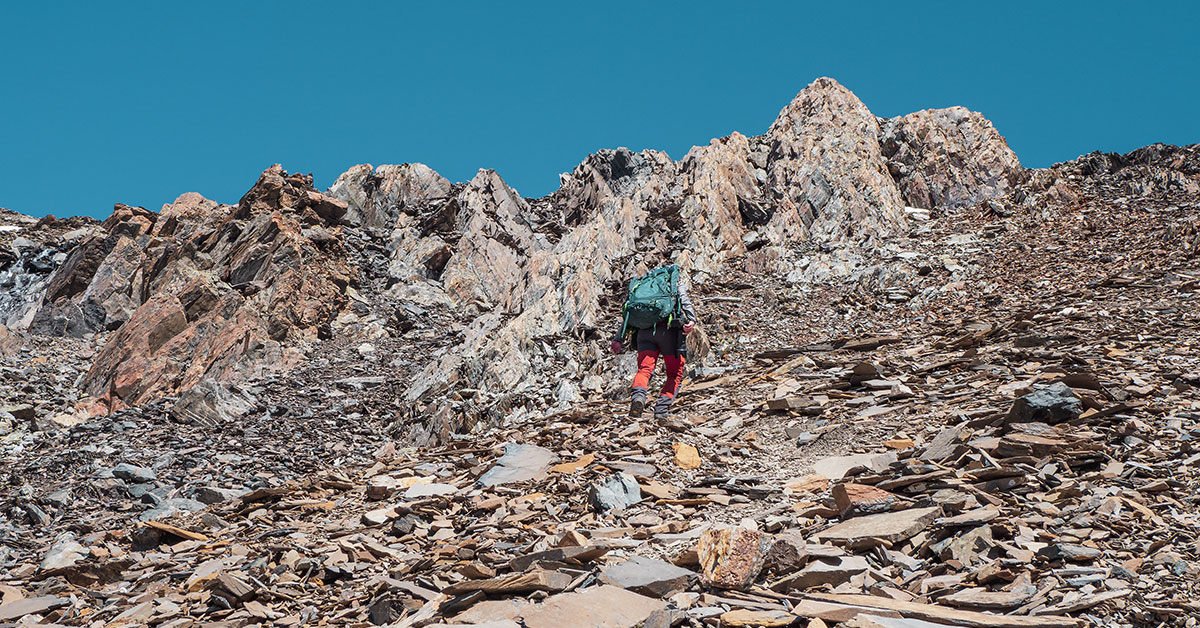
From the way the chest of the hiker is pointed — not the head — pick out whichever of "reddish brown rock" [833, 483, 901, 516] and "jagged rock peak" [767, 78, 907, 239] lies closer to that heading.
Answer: the jagged rock peak

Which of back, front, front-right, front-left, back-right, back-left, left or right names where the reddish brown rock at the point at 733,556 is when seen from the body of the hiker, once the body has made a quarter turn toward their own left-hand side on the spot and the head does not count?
left

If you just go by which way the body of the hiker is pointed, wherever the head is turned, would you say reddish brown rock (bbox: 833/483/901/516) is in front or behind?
behind

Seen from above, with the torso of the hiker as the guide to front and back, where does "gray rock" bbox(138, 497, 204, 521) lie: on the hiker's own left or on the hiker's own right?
on the hiker's own left

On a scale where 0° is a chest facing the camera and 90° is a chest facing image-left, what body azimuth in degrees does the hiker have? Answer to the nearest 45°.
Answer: approximately 180°

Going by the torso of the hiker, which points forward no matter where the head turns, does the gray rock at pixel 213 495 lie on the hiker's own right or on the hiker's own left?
on the hiker's own left

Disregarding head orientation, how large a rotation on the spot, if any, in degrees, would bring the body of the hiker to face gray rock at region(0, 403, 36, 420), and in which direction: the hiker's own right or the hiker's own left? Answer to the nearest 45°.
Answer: approximately 45° to the hiker's own left

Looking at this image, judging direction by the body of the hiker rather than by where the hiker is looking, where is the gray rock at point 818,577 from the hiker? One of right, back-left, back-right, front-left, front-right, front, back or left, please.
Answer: back

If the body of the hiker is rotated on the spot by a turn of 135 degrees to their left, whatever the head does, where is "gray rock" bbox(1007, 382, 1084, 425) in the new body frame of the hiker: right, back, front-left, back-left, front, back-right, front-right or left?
left

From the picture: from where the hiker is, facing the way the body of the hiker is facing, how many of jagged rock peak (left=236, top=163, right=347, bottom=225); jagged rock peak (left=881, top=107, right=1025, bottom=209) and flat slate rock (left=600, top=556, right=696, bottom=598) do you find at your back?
1

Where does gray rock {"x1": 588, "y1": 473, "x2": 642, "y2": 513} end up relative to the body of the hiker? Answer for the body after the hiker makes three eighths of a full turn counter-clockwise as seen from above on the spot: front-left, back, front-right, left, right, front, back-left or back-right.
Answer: front-left

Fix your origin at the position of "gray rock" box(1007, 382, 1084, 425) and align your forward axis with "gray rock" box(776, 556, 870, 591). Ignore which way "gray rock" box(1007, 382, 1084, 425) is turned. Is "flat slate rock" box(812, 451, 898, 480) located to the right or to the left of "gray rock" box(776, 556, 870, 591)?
right

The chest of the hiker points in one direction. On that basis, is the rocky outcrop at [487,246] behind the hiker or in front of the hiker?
in front

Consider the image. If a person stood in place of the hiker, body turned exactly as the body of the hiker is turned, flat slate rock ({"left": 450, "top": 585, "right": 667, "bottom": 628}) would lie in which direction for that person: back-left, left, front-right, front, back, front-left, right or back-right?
back

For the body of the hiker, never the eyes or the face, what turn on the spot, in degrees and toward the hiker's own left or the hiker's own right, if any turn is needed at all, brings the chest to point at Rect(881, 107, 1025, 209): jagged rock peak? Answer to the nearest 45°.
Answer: approximately 45° to the hiker's own right

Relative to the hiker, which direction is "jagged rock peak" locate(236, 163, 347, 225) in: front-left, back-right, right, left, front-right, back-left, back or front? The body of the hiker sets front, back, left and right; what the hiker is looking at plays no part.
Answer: front-left

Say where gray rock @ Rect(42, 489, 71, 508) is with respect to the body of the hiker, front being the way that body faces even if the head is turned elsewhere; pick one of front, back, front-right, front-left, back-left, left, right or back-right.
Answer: left

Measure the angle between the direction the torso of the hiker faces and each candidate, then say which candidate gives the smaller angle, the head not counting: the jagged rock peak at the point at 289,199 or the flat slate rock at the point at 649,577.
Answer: the jagged rock peak

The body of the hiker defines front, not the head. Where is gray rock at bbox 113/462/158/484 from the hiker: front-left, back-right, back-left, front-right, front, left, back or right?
left

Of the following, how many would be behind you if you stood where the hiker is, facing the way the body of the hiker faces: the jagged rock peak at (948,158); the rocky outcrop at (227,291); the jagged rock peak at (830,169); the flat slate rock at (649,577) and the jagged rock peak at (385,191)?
1

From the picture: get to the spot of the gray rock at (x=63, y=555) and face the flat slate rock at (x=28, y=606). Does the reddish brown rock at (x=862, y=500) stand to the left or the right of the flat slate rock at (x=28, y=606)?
left
